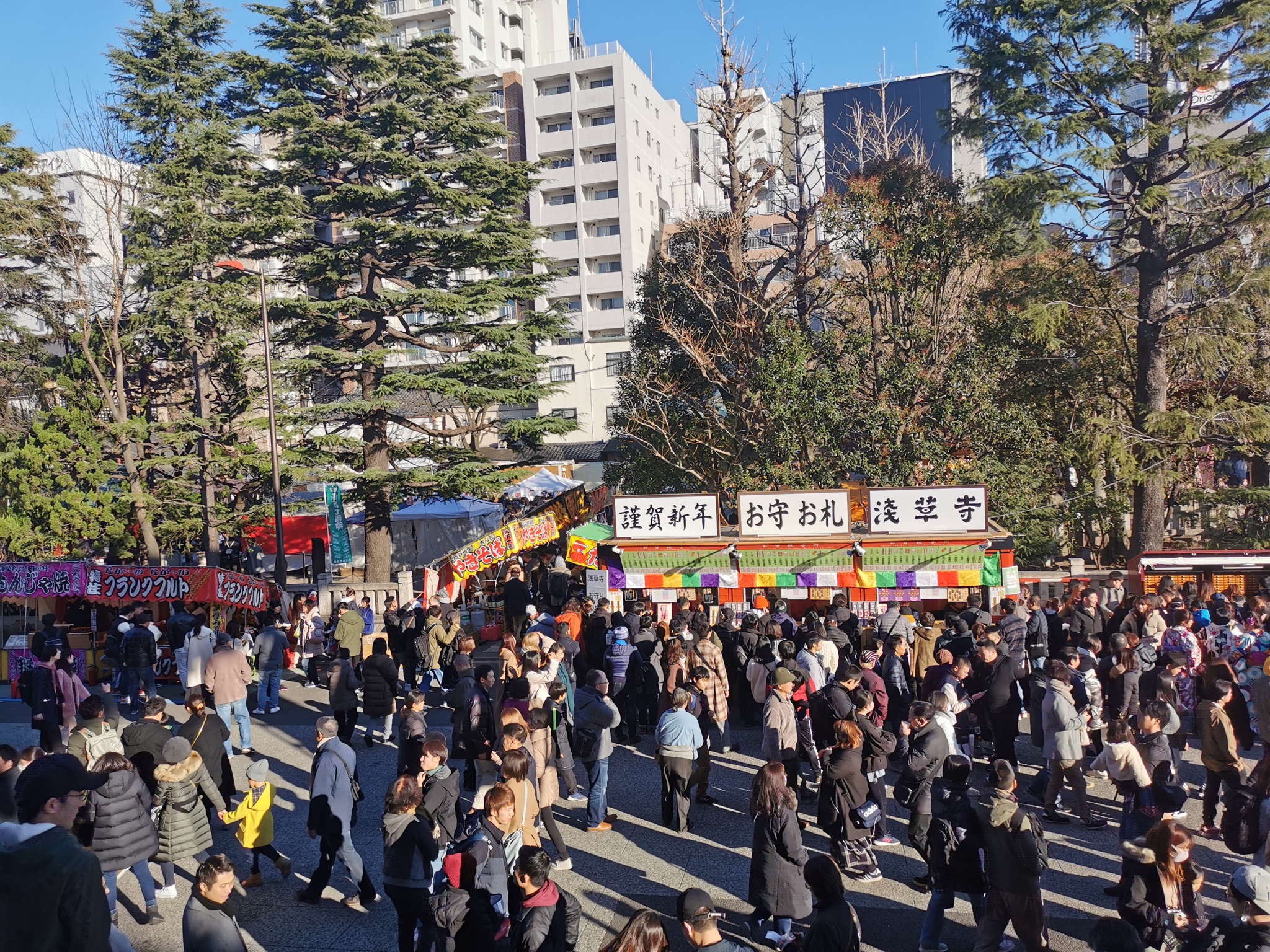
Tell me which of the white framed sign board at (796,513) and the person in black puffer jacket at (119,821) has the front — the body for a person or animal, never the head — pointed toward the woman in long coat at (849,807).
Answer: the white framed sign board

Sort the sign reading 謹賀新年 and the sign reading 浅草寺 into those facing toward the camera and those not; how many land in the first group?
2

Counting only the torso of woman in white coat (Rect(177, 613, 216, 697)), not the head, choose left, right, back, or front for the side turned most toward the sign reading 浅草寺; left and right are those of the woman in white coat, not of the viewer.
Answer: right

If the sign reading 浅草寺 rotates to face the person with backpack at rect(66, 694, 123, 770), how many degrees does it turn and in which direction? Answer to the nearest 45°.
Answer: approximately 45° to its right

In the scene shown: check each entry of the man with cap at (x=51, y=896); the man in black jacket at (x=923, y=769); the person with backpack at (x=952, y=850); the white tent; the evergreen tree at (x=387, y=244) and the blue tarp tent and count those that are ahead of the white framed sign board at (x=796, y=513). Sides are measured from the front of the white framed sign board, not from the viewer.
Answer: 3

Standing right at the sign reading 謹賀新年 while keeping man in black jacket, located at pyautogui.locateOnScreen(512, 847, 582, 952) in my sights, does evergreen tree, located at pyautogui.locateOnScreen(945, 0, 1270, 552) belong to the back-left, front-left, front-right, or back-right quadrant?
back-left

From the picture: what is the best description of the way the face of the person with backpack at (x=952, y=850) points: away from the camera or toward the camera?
away from the camera

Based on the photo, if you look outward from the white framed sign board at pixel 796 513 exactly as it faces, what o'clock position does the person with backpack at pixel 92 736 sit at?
The person with backpack is roughly at 1 o'clock from the white framed sign board.

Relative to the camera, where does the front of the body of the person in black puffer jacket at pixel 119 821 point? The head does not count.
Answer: away from the camera

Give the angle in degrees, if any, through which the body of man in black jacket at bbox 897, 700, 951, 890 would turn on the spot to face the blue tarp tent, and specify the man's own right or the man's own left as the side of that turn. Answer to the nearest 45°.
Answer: approximately 45° to the man's own right

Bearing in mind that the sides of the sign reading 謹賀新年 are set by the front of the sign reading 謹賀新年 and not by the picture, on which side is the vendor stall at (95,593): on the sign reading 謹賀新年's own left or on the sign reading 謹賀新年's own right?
on the sign reading 謹賀新年's own right

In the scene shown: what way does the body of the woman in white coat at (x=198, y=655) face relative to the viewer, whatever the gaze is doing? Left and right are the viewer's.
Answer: facing away from the viewer

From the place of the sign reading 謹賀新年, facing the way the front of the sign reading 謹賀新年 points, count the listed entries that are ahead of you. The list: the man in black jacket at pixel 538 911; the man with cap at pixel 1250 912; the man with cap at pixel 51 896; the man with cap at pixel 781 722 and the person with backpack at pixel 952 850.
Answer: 5

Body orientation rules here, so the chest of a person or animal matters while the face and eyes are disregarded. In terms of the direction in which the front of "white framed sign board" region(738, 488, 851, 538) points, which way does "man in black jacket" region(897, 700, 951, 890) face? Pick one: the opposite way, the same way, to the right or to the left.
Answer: to the right
